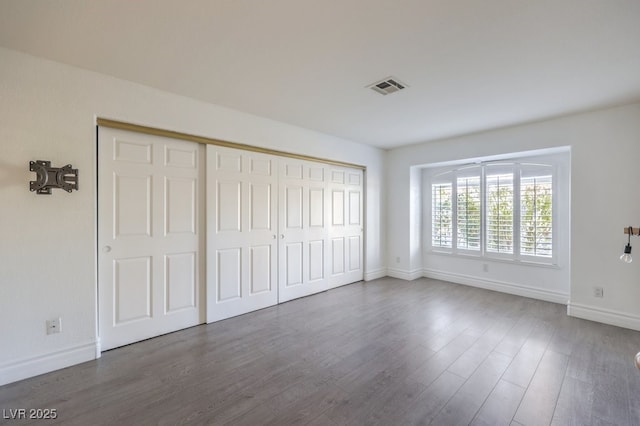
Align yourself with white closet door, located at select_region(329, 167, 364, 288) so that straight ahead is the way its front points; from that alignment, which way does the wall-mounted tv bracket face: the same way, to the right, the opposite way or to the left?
the same way

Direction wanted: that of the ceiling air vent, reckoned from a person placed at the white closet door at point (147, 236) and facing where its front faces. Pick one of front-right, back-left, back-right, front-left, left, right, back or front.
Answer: front

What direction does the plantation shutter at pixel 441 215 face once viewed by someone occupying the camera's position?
facing the viewer

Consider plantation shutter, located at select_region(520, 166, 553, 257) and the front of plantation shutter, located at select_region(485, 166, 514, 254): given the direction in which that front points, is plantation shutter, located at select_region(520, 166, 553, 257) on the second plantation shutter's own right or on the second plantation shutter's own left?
on the second plantation shutter's own left

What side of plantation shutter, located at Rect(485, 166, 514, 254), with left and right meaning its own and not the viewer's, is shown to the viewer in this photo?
front

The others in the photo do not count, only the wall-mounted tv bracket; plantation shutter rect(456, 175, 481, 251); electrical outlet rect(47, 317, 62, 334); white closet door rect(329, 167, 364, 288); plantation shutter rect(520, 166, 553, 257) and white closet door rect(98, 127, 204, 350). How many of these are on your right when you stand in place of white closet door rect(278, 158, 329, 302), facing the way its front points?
3

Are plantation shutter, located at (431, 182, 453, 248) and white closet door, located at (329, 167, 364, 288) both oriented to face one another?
no

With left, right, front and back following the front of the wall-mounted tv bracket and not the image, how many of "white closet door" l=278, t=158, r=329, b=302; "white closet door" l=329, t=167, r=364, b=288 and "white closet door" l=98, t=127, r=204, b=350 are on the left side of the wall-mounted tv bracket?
3

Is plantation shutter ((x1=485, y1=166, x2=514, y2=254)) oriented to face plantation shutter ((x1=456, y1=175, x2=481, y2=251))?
no

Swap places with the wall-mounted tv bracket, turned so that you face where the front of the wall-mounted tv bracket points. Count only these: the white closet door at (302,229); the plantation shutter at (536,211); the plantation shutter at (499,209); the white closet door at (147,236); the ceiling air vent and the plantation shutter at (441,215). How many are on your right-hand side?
0

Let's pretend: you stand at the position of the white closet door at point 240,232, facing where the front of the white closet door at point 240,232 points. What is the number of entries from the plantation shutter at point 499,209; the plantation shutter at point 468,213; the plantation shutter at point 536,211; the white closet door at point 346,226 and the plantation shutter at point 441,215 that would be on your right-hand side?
0

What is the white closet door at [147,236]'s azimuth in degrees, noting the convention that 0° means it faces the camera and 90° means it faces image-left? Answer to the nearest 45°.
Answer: approximately 315°

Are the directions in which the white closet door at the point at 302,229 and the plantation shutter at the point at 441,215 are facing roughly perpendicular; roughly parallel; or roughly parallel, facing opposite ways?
roughly perpendicular

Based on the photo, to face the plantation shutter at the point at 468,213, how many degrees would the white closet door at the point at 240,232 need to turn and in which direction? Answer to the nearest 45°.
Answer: approximately 45° to its left

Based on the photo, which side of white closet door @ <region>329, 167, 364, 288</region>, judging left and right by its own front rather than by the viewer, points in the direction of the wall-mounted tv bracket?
right

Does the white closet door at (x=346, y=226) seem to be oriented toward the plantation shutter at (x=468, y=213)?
no

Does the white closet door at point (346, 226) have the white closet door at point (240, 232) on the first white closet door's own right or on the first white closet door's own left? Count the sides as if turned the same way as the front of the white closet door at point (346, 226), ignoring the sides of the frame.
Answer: on the first white closet door's own right

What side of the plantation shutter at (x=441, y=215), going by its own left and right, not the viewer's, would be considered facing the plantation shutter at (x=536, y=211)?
left

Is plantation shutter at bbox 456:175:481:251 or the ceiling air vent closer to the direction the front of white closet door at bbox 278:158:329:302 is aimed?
the ceiling air vent

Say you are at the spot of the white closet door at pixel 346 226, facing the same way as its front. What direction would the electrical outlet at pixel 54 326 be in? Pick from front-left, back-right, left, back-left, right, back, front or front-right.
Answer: right

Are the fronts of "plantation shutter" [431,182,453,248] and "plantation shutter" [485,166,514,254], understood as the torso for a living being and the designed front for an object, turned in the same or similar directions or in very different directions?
same or similar directions

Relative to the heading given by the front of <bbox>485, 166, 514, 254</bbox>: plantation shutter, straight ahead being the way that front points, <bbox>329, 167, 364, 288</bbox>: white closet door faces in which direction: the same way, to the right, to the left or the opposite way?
to the left
